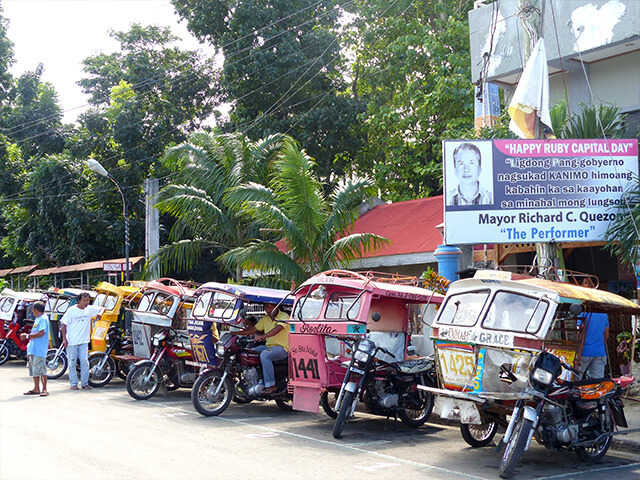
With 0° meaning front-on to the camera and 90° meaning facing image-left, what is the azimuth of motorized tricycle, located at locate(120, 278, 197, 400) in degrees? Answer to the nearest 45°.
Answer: approximately 45°

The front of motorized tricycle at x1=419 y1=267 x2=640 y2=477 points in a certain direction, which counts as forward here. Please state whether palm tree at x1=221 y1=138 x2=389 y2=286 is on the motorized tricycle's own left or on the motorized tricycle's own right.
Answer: on the motorized tricycle's own right

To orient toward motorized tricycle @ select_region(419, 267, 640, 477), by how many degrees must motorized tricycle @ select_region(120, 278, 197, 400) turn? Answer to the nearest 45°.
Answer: approximately 90° to its left

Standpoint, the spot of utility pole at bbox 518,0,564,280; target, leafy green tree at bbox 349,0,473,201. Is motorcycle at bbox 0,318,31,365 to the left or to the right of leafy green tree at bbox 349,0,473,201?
left

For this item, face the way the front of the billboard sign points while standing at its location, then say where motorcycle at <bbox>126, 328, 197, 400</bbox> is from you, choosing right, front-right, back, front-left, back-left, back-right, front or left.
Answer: right

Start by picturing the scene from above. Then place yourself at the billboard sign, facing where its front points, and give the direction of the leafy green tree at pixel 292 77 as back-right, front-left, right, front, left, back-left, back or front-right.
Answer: back-right

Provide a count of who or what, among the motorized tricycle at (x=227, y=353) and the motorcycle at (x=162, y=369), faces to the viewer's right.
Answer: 0
